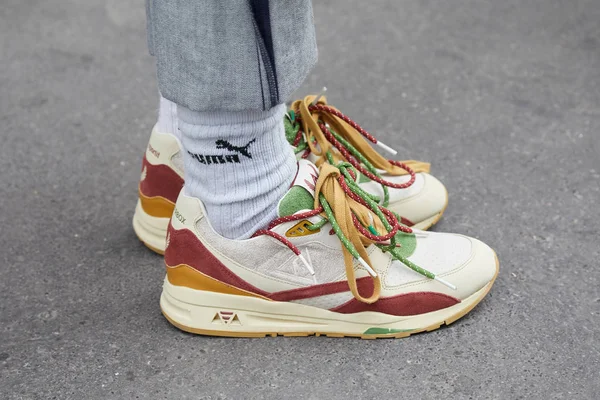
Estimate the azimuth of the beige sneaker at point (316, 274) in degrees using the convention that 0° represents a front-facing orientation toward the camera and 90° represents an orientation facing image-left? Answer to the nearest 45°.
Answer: approximately 270°

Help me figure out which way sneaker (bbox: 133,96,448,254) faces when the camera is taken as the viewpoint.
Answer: facing to the right of the viewer

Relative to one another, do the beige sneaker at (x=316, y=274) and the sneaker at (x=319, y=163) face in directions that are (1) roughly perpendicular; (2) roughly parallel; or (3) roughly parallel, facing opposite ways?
roughly parallel

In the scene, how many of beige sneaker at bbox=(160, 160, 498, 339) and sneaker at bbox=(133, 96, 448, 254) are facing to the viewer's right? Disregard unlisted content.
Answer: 2
